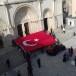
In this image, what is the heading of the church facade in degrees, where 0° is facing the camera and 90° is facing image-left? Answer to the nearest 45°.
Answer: approximately 315°

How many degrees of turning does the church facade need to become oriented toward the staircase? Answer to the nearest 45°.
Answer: approximately 45° to its right
